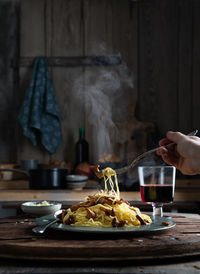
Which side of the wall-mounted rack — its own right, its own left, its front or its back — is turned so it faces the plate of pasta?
front

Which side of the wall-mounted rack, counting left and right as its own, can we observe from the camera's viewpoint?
front

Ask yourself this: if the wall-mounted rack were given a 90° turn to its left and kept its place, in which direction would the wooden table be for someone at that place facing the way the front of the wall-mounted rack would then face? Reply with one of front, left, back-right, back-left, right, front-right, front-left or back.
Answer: right

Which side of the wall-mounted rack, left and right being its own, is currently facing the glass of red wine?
front

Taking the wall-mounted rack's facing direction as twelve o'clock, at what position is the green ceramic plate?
The green ceramic plate is roughly at 12 o'clock from the wall-mounted rack.
